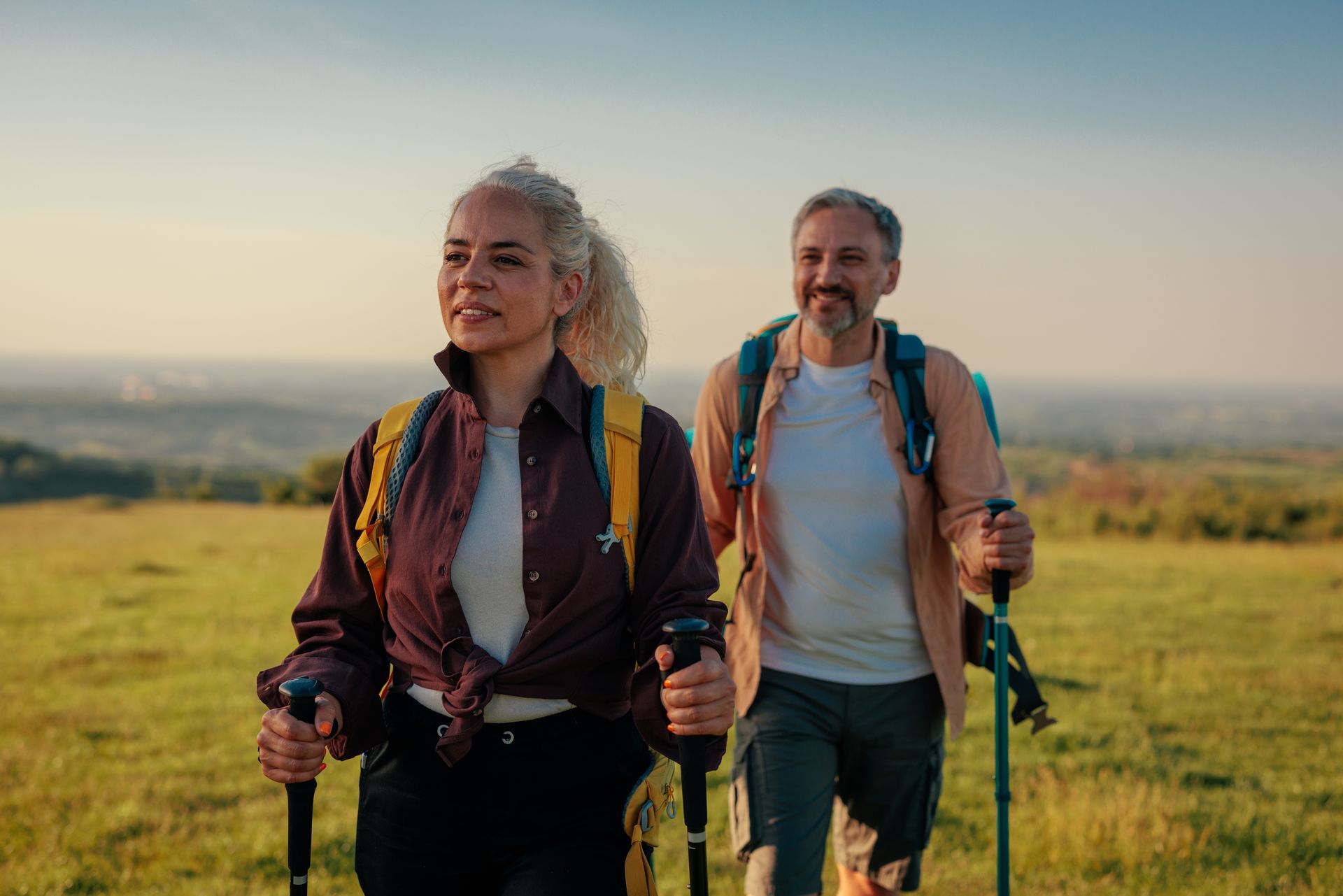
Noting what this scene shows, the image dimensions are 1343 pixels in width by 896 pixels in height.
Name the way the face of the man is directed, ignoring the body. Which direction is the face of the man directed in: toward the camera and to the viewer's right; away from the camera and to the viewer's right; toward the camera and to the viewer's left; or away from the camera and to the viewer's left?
toward the camera and to the viewer's left

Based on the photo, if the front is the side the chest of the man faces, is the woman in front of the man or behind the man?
in front

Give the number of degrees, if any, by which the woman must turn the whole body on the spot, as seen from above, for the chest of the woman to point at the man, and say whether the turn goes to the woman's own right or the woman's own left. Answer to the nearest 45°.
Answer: approximately 135° to the woman's own left

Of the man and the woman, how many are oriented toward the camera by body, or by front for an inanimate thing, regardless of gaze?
2

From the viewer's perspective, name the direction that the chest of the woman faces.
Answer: toward the camera
